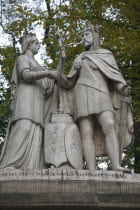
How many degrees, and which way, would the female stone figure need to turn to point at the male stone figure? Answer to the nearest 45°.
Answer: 0° — it already faces it

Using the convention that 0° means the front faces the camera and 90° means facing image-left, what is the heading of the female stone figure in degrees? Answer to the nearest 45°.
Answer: approximately 270°
